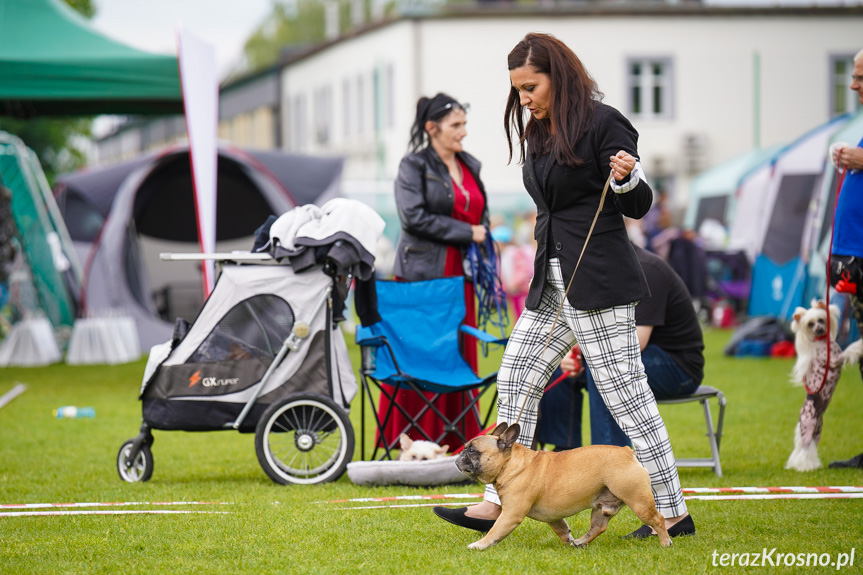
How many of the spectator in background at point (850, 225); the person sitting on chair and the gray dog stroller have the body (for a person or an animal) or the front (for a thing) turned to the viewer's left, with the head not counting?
3

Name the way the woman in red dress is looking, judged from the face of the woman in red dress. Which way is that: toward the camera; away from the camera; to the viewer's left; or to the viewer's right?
to the viewer's right

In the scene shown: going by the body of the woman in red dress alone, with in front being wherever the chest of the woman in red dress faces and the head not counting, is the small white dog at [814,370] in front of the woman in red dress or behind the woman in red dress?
in front

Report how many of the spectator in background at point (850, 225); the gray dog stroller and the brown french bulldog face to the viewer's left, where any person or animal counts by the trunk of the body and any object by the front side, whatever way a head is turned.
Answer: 3

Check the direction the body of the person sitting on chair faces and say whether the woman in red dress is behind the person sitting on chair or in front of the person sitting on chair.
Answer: in front

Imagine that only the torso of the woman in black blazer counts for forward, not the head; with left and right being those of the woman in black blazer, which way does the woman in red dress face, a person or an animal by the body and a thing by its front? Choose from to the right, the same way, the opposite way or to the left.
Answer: to the left

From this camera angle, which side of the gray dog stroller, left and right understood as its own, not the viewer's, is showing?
left

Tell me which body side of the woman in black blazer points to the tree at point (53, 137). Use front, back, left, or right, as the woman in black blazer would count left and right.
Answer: right

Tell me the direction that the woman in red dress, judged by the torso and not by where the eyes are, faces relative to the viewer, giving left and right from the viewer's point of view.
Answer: facing the viewer and to the right of the viewer

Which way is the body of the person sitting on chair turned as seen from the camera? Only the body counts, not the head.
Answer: to the viewer's left

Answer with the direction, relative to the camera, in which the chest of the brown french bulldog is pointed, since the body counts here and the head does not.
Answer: to the viewer's left

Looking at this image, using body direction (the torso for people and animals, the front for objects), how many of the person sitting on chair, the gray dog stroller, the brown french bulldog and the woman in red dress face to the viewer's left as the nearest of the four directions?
3

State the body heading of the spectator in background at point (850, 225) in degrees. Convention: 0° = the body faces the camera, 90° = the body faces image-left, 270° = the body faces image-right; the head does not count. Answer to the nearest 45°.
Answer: approximately 90°

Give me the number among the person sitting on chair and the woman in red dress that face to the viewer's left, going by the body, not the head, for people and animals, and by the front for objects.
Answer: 1

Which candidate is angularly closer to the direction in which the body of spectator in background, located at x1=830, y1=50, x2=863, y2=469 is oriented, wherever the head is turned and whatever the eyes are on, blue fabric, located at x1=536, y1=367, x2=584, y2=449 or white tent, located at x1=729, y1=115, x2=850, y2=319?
the blue fabric
